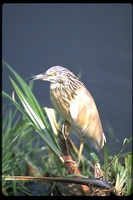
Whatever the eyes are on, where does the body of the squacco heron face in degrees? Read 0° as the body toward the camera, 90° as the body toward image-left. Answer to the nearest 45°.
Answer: approximately 90°
